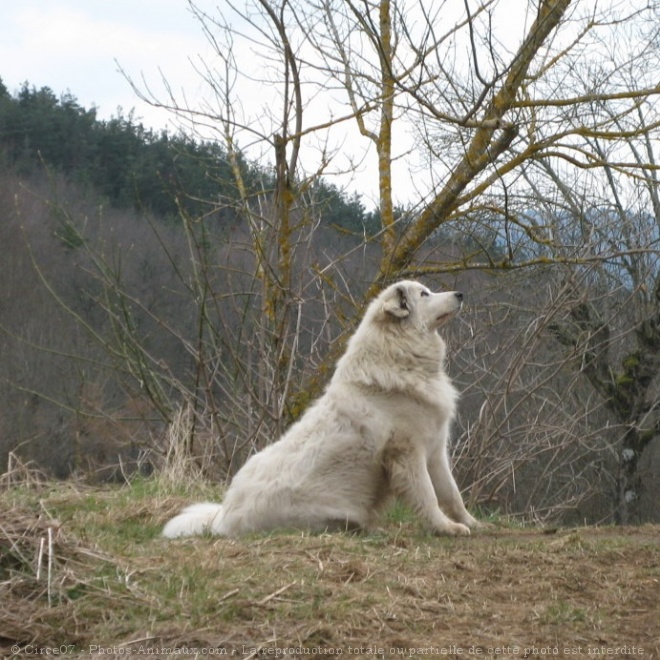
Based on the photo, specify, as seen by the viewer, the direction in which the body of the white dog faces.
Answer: to the viewer's right

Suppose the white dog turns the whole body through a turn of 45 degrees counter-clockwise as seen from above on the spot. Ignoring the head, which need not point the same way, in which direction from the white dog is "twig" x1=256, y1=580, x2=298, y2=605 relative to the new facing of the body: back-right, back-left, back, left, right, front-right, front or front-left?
back-right
